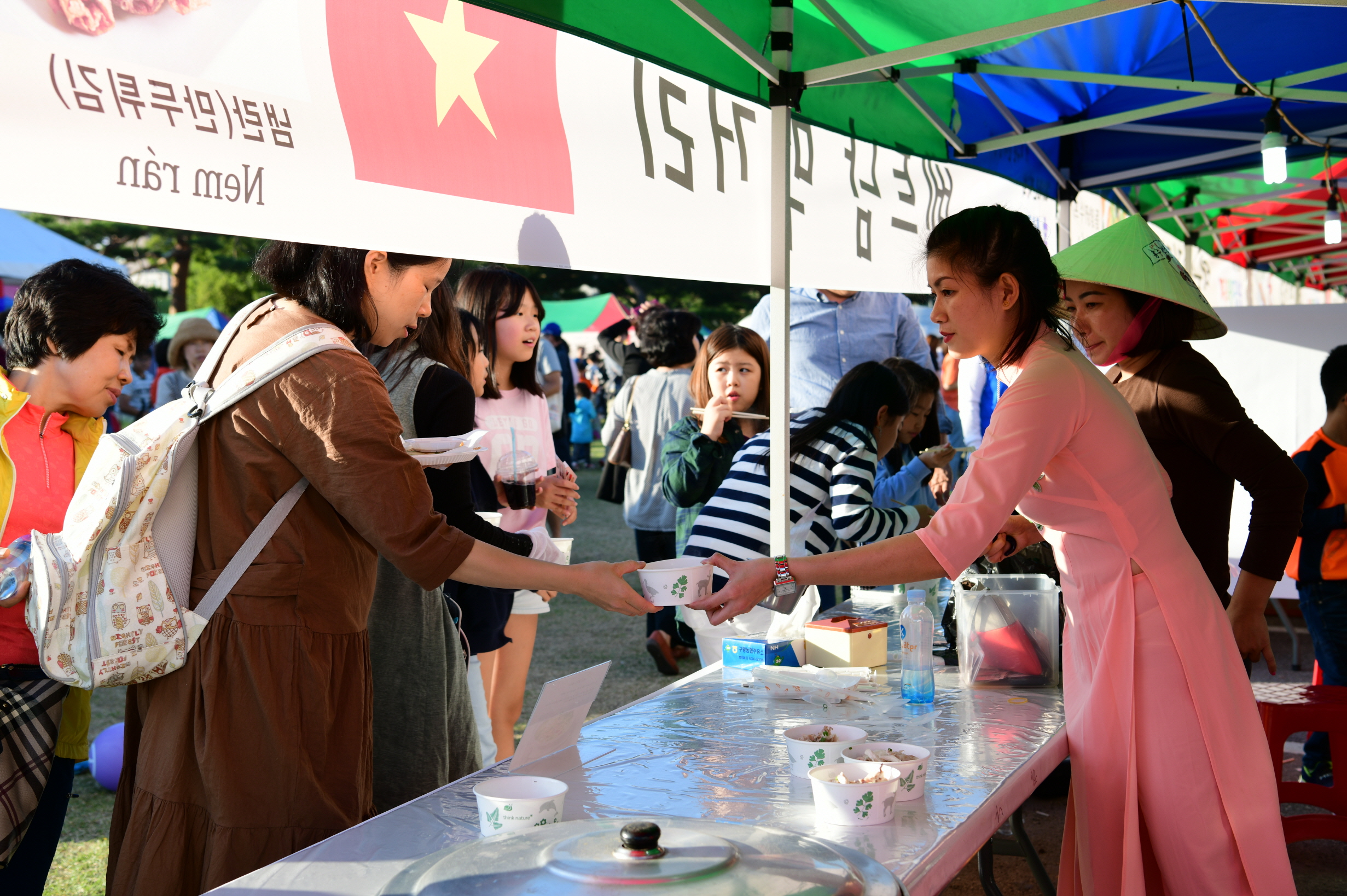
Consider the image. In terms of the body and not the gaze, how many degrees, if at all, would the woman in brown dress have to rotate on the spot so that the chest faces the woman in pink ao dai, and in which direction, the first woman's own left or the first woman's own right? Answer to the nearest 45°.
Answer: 0° — they already face them

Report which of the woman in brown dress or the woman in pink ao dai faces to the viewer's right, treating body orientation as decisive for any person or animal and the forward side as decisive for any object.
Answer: the woman in brown dress

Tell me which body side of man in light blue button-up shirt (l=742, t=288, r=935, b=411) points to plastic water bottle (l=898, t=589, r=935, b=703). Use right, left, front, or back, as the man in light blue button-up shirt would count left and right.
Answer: front

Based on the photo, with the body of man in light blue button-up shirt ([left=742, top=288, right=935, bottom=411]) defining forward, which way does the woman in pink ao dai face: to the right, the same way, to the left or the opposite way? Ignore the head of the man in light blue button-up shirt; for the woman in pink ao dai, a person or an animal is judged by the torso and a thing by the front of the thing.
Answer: to the right

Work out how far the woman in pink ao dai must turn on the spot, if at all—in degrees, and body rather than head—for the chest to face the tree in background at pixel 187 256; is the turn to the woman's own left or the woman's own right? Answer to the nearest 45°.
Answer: approximately 45° to the woman's own right

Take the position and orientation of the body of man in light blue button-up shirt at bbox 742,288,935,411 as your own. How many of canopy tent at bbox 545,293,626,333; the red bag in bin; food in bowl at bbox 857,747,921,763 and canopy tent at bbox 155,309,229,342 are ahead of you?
2

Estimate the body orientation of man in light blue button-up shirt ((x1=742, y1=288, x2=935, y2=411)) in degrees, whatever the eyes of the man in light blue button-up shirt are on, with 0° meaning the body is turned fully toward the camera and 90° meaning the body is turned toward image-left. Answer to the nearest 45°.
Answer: approximately 0°

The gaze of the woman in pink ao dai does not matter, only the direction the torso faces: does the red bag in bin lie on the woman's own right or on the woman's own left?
on the woman's own right

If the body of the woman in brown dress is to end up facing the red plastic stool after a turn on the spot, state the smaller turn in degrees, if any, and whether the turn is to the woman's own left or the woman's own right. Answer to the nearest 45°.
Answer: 0° — they already face it

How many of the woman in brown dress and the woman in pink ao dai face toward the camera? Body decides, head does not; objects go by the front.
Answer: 0

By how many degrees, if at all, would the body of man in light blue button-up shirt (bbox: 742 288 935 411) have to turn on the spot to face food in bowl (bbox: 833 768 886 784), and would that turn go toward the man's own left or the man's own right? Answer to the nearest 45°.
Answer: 0° — they already face it

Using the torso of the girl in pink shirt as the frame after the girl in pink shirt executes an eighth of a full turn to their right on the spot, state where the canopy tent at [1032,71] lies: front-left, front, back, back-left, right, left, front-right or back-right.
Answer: left

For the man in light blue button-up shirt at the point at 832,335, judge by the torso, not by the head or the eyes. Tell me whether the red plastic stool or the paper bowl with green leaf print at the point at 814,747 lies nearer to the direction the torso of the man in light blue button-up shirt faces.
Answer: the paper bowl with green leaf print

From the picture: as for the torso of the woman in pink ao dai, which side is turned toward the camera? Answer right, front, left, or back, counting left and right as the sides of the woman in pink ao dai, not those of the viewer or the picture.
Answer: left

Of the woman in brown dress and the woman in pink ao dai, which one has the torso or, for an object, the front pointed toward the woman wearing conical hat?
the woman in brown dress

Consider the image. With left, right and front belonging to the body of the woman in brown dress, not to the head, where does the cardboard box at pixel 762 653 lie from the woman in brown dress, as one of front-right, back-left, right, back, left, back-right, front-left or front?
front-left

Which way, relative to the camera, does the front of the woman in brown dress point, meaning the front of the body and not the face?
to the viewer's right
